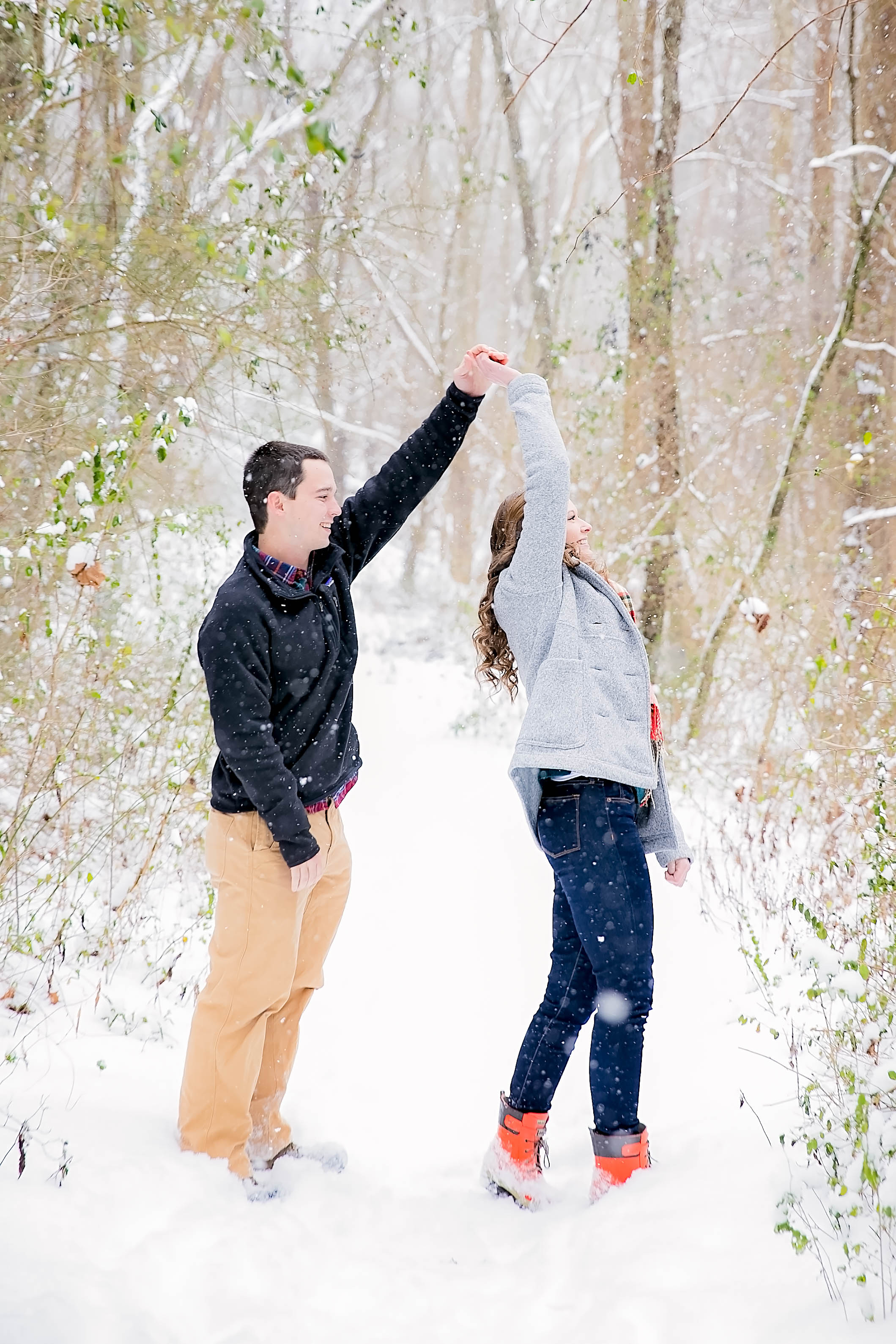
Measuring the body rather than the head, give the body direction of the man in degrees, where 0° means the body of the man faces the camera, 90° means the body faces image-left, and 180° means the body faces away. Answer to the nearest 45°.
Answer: approximately 315°

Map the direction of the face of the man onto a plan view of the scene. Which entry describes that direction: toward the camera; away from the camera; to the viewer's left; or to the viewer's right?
to the viewer's right

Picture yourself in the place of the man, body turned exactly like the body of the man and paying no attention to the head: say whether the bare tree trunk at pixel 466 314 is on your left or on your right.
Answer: on your left
